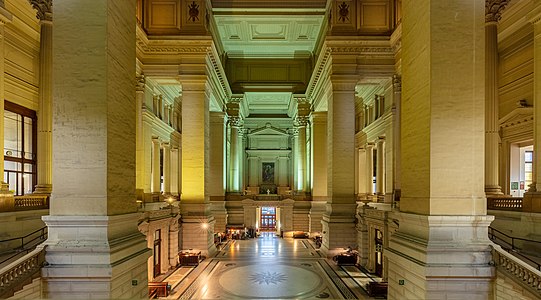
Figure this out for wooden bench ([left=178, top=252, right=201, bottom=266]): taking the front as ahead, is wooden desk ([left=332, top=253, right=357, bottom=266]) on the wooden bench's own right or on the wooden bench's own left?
on the wooden bench's own left
